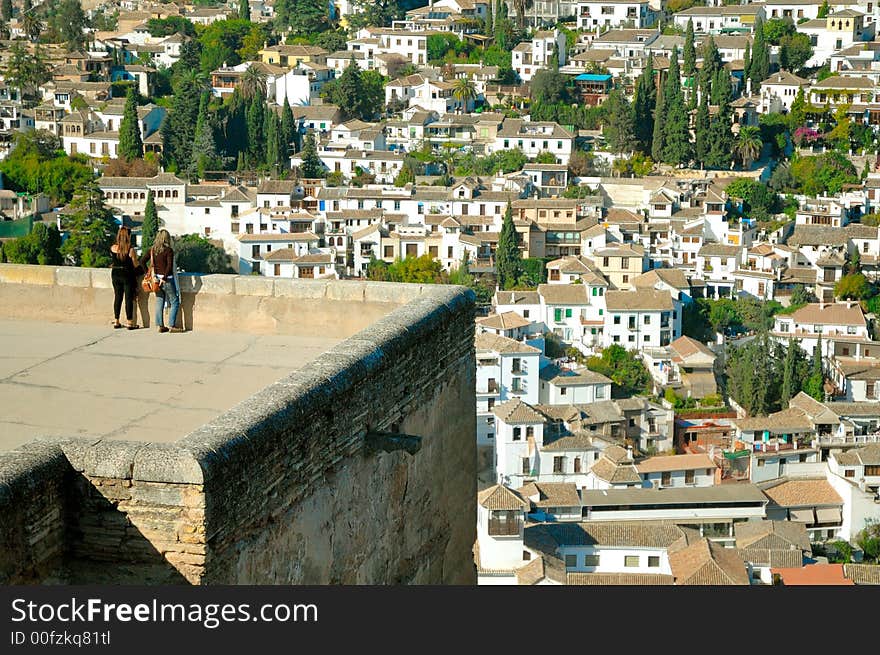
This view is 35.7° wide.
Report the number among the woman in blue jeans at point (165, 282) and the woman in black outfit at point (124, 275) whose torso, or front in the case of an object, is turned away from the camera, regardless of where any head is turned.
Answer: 2

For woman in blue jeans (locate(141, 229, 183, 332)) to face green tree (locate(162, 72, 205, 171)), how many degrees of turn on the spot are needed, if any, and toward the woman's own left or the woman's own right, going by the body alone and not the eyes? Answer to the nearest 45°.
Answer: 0° — they already face it

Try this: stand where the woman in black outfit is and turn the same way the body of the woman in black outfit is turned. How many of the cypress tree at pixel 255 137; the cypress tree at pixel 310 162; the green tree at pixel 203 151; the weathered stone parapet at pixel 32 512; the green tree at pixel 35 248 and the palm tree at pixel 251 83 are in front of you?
5

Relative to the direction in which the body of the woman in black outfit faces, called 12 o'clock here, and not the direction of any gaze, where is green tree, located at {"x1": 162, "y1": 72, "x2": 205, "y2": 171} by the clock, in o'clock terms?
The green tree is roughly at 12 o'clock from the woman in black outfit.

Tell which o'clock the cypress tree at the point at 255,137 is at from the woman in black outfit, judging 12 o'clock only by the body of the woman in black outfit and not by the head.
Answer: The cypress tree is roughly at 12 o'clock from the woman in black outfit.

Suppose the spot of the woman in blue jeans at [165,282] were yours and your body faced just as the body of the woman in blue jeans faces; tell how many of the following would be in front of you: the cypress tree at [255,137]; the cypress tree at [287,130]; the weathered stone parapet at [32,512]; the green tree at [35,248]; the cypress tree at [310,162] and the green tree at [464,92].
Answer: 5

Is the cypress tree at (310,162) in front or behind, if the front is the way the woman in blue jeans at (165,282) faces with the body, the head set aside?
in front

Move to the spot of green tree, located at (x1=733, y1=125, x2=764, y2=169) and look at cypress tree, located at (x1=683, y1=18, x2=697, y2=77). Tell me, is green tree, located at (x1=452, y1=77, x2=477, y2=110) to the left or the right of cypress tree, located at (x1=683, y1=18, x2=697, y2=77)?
left

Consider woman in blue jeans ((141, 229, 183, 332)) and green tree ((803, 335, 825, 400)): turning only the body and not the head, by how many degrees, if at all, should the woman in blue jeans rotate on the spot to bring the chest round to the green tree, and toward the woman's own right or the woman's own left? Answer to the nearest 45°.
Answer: approximately 45° to the woman's own right

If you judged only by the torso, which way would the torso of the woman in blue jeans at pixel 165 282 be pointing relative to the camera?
away from the camera

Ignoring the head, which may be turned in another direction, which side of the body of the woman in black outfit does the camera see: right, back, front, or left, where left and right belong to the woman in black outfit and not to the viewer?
back

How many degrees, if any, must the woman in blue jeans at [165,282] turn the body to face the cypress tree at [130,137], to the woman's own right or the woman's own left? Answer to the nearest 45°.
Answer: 0° — they already face it
